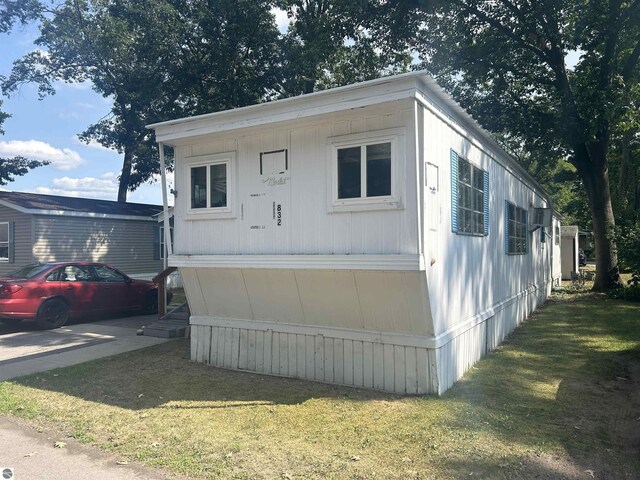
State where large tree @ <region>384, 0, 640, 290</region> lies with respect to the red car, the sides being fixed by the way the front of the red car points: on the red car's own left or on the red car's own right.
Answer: on the red car's own right

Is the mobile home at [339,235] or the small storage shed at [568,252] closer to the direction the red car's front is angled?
the small storage shed
